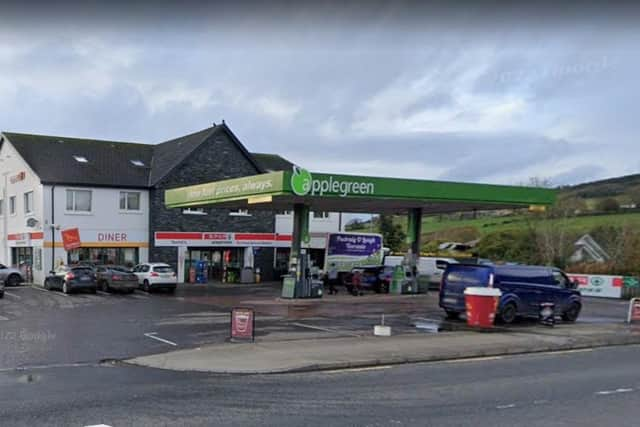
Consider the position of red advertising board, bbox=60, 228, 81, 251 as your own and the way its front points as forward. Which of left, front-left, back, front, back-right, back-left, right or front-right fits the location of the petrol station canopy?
front-left

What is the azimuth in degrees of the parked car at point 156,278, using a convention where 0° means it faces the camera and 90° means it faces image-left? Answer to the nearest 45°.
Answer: approximately 135°

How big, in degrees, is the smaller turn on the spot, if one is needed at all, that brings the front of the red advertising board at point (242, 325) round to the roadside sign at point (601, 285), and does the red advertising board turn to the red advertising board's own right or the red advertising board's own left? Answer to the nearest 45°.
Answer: approximately 135° to the red advertising board's own left

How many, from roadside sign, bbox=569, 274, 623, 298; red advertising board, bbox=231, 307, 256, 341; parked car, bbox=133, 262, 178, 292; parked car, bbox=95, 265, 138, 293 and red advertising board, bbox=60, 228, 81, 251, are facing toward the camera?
3

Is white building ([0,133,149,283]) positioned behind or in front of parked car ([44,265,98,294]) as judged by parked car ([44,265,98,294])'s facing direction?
in front

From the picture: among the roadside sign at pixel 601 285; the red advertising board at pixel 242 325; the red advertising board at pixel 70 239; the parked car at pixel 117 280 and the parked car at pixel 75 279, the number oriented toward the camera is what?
3

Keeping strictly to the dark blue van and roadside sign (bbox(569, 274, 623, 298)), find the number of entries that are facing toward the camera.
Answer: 1

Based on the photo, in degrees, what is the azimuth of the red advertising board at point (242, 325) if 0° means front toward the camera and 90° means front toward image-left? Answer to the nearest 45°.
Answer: approximately 0°

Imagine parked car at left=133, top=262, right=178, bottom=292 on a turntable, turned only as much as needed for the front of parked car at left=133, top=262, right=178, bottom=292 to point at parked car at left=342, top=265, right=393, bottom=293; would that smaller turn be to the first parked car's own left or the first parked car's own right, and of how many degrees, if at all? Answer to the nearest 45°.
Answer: approximately 135° to the first parked car's own right
